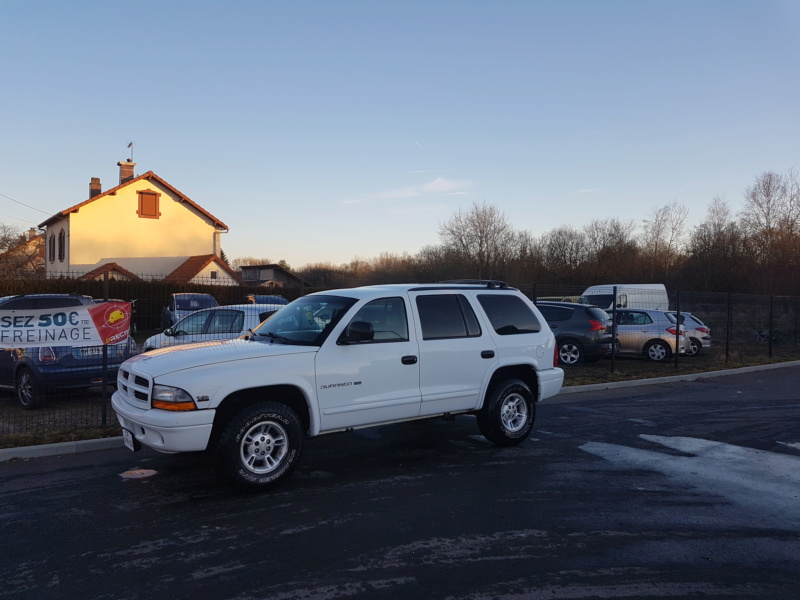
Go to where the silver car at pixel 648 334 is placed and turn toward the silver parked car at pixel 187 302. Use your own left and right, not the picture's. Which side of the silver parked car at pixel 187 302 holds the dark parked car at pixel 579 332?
left

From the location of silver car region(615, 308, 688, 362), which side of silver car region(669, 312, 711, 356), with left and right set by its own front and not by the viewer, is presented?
left

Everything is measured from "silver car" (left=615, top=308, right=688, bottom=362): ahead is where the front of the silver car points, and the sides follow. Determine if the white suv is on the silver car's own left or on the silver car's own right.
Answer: on the silver car's own left

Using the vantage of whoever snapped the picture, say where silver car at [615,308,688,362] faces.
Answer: facing away from the viewer and to the left of the viewer

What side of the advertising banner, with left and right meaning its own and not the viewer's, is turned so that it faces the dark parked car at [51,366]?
back
